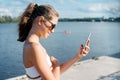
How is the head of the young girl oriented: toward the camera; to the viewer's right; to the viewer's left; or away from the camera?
to the viewer's right

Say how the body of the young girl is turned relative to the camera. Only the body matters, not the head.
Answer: to the viewer's right
